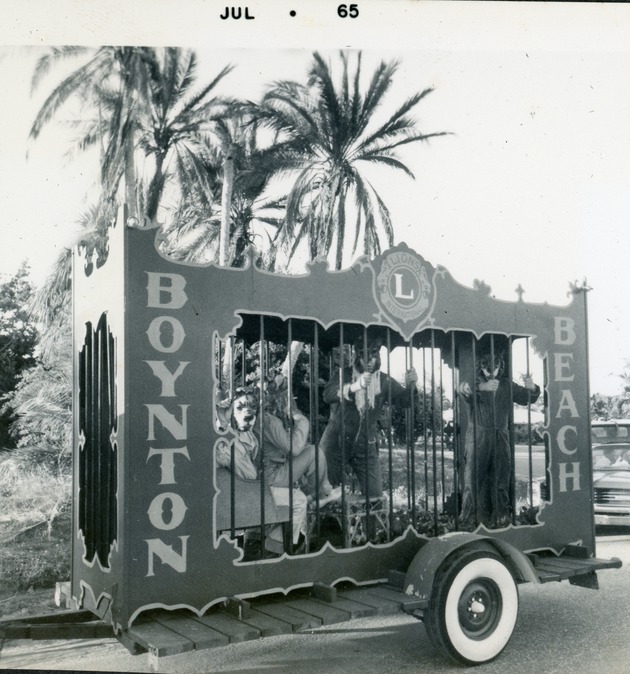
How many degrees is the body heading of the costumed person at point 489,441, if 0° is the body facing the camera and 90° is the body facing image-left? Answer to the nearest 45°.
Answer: approximately 0°

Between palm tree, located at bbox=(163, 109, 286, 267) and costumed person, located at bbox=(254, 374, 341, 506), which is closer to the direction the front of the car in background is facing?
the costumed person

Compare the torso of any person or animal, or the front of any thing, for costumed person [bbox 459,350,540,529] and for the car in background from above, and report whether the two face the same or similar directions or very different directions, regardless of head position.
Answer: same or similar directions

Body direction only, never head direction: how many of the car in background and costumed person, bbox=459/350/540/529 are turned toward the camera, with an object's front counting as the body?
2

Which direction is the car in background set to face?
toward the camera

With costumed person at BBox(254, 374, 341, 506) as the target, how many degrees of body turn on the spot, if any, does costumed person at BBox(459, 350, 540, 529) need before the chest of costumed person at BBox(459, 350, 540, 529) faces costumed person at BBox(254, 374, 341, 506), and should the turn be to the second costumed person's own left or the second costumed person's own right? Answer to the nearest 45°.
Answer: approximately 45° to the second costumed person's own right

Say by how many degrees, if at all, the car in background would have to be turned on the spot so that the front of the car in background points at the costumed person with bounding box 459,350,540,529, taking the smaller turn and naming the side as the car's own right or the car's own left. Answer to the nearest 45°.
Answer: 0° — it already faces them

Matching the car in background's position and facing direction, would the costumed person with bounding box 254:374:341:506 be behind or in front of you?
in front

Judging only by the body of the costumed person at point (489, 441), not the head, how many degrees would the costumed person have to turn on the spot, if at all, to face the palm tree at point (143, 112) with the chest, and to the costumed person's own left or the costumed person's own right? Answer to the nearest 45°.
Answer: approximately 135° to the costumed person's own right

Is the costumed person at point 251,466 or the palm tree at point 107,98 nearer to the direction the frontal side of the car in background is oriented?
the costumed person

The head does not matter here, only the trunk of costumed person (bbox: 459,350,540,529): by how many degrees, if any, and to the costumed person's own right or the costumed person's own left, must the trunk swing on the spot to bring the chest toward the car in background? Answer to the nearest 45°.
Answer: approximately 180°
